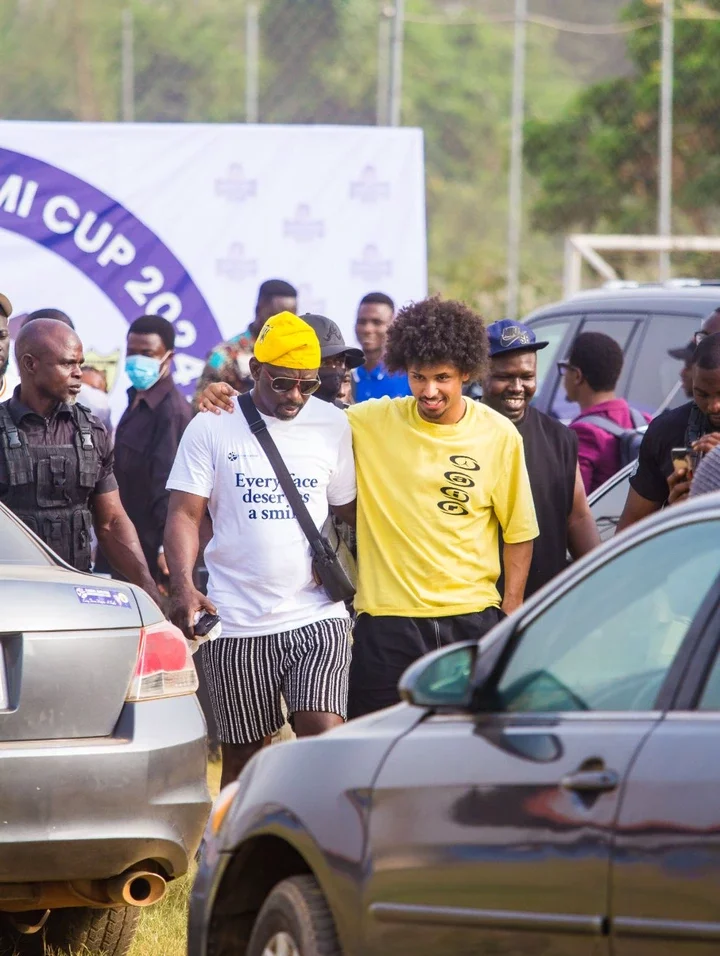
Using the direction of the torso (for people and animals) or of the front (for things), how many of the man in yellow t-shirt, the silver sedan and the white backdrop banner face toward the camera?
2

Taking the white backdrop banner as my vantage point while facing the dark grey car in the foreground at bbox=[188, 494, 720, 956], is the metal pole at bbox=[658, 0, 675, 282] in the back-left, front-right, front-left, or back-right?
back-left

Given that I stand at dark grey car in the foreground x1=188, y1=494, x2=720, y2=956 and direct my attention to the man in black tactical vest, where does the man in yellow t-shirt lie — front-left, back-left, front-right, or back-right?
front-right

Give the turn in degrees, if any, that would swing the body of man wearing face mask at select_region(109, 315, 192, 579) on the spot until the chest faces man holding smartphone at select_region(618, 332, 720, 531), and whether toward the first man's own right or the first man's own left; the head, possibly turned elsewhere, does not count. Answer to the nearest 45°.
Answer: approximately 90° to the first man's own left

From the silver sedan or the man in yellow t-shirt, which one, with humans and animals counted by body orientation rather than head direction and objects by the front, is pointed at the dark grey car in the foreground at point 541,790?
the man in yellow t-shirt

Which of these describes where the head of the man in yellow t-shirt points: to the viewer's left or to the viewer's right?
to the viewer's left

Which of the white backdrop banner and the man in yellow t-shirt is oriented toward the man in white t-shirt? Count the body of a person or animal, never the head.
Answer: the white backdrop banner

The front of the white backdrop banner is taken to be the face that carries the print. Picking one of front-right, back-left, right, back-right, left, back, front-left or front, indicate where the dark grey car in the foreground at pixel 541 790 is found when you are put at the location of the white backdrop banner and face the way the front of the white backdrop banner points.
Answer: front

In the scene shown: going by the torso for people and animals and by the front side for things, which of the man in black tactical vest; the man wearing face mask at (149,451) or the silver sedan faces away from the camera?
the silver sedan

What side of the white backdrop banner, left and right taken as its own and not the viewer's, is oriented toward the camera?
front

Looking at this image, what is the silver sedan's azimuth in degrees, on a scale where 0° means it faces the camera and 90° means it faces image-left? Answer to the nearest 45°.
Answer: approximately 180°

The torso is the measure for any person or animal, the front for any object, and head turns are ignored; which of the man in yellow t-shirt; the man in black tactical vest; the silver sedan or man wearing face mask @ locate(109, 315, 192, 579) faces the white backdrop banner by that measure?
the silver sedan

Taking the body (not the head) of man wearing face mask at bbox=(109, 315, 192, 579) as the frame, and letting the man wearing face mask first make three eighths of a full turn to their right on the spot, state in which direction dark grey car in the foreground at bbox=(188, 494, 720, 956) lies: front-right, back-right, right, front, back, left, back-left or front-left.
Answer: back

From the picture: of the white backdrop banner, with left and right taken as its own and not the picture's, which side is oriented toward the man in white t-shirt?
front

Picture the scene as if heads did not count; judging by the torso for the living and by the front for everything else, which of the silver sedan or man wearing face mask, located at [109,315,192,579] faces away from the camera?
the silver sedan

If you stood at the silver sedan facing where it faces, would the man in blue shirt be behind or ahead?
ahead

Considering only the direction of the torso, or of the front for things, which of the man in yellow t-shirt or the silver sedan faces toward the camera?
the man in yellow t-shirt

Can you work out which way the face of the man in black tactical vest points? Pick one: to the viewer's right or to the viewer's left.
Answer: to the viewer's right

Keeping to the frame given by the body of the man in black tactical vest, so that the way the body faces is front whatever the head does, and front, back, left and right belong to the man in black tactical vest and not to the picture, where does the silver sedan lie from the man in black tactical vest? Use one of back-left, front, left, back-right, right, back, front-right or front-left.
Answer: front-right

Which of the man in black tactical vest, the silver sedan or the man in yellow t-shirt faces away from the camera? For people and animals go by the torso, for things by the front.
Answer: the silver sedan

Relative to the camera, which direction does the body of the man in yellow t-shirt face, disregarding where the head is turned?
toward the camera
